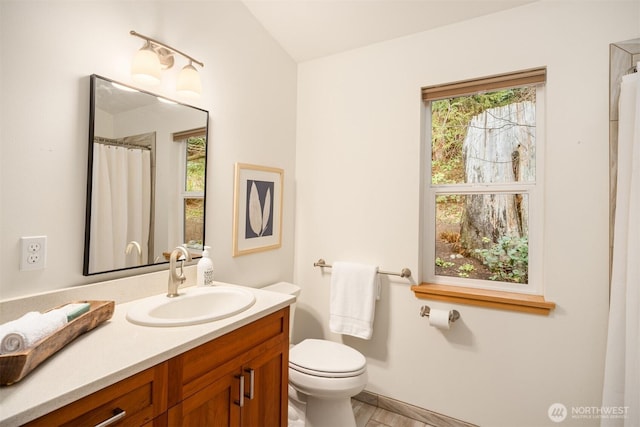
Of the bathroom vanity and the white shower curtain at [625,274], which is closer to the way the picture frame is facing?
the white shower curtain

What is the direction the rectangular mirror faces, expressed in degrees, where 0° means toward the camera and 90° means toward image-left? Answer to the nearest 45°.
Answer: approximately 315°

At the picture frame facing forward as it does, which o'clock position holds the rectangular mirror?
The rectangular mirror is roughly at 3 o'clock from the picture frame.

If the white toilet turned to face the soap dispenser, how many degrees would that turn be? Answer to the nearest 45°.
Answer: approximately 135° to its right

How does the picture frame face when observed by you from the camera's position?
facing the viewer and to the right of the viewer

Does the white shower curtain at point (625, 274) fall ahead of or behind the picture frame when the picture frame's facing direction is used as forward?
ahead

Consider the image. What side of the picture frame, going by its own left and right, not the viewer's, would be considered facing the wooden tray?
right

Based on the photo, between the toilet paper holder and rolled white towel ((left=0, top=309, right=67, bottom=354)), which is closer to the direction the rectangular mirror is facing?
the toilet paper holder

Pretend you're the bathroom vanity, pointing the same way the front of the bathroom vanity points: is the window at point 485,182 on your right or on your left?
on your left

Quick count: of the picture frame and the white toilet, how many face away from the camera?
0

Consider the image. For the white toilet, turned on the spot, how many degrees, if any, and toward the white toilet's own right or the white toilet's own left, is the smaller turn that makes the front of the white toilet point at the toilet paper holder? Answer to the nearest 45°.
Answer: approximately 45° to the white toilet's own left

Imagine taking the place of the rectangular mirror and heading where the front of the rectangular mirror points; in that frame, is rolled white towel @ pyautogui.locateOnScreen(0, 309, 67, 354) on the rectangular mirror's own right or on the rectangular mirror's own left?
on the rectangular mirror's own right

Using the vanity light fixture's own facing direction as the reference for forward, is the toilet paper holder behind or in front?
in front

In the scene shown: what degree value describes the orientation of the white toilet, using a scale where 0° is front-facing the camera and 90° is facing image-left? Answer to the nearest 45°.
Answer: approximately 315°

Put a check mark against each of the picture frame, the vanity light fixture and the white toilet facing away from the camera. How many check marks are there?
0

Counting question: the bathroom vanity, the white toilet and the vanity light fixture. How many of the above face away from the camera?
0
